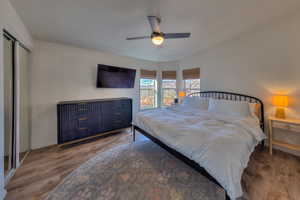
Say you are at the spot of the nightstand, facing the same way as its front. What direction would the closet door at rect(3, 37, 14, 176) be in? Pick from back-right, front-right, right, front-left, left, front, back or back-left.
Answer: front

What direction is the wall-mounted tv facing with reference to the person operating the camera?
facing the viewer and to the right of the viewer

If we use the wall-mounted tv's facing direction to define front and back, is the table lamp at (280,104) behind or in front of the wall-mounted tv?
in front

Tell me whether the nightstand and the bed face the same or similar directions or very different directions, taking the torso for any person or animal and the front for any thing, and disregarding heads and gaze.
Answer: same or similar directions

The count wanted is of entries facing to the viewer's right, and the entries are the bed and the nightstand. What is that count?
0

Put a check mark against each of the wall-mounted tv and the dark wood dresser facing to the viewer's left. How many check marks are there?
0

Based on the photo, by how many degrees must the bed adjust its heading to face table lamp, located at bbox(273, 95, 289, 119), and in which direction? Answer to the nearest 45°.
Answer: approximately 180°

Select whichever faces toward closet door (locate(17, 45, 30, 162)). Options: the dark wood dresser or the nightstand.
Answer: the nightstand

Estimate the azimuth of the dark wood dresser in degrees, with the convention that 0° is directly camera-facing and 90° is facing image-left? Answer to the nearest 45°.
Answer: approximately 315°

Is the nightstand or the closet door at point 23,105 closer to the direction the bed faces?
the closet door

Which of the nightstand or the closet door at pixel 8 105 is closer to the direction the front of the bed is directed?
the closet door

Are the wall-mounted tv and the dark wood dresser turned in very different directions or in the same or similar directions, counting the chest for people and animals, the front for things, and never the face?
same or similar directions
